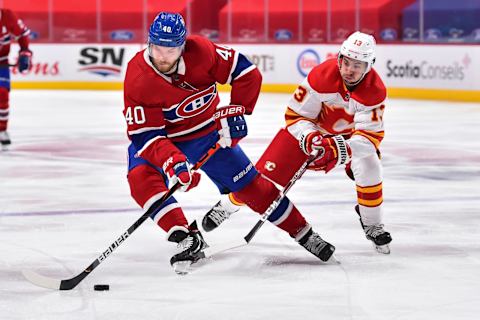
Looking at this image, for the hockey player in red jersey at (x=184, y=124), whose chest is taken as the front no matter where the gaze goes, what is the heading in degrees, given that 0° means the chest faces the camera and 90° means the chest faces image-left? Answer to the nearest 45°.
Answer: approximately 0°

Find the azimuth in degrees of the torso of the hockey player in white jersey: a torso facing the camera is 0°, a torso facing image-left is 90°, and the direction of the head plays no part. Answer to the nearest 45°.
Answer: approximately 0°

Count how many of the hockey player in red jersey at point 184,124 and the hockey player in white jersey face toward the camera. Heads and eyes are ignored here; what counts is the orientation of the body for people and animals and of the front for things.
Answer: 2
